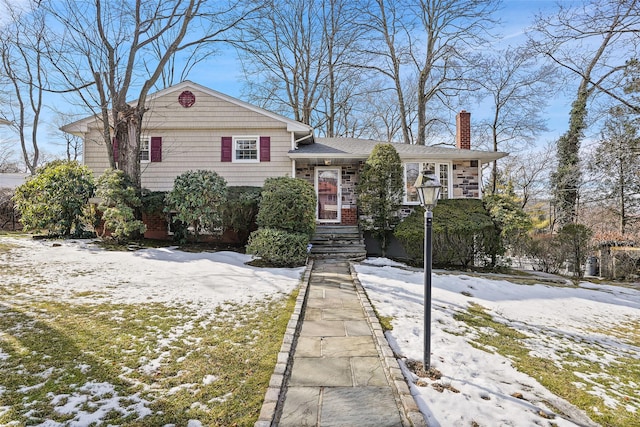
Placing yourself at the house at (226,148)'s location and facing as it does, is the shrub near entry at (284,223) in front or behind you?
in front

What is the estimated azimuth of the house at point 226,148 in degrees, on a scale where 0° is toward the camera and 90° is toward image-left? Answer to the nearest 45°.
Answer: approximately 0°

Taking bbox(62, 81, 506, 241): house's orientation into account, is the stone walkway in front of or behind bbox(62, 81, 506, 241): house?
in front

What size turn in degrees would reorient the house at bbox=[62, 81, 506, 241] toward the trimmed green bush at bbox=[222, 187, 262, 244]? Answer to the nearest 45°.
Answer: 0° — it already faces it

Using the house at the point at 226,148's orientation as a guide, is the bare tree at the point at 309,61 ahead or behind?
behind

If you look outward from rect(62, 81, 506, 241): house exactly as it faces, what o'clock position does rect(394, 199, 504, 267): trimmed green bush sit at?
The trimmed green bush is roughly at 10 o'clock from the house.

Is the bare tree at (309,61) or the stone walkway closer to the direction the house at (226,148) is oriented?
the stone walkway

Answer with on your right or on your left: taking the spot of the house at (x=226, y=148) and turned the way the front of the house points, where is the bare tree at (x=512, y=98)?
on your left

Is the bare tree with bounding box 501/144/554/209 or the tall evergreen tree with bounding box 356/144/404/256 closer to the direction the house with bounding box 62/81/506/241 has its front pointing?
the tall evergreen tree

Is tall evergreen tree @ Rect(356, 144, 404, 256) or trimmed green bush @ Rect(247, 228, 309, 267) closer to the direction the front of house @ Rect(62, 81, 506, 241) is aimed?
the trimmed green bush
